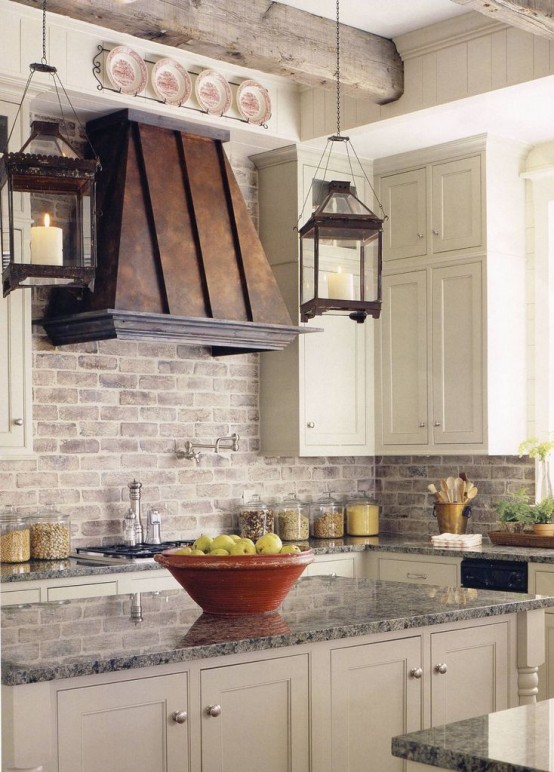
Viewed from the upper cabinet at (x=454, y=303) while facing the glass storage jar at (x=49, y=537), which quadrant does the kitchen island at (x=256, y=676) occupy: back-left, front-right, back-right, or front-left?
front-left

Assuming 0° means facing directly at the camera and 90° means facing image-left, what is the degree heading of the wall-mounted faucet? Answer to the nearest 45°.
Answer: approximately 315°

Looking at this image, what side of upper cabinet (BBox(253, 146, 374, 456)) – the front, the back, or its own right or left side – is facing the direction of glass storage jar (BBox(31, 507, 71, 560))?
right

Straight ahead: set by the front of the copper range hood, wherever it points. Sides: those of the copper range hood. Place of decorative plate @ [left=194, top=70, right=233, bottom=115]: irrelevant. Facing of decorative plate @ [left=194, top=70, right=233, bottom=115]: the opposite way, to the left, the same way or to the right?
the same way

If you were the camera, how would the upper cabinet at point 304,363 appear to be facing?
facing the viewer and to the right of the viewer

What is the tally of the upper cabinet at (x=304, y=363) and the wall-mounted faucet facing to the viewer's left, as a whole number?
0

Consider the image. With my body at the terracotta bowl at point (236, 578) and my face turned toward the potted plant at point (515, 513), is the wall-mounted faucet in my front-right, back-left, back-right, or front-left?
front-left

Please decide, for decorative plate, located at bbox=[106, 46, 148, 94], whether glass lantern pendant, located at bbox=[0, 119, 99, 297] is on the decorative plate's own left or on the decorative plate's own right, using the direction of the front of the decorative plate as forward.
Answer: on the decorative plate's own right

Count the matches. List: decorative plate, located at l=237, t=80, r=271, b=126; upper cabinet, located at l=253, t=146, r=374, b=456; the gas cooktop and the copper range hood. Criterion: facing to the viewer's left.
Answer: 0

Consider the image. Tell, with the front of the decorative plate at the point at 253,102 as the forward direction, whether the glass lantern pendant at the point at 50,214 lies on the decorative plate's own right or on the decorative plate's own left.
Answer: on the decorative plate's own right

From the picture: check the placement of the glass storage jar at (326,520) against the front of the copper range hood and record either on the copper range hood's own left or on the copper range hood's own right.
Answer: on the copper range hood's own left

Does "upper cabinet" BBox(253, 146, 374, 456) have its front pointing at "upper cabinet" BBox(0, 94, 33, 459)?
no

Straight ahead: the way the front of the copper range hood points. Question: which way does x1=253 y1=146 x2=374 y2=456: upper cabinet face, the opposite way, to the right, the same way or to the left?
the same way

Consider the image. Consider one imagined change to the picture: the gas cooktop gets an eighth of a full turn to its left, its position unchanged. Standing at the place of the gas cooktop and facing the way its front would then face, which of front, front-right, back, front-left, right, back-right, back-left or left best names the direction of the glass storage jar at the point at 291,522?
front-left

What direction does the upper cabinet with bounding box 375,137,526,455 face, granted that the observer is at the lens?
facing the viewer and to the left of the viewer
